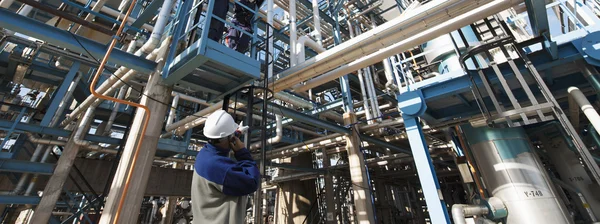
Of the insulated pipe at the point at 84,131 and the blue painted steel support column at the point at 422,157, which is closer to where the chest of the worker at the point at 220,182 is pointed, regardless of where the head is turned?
the blue painted steel support column

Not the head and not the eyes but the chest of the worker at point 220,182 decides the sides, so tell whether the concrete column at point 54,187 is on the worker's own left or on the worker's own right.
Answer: on the worker's own left

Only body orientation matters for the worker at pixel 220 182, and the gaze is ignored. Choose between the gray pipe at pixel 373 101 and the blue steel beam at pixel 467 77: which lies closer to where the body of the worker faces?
the gray pipe

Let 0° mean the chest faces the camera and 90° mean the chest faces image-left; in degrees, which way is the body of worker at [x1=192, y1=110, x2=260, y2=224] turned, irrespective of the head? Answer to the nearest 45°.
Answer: approximately 225°

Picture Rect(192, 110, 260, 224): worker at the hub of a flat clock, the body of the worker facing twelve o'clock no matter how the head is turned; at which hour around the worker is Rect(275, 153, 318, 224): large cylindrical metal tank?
The large cylindrical metal tank is roughly at 11 o'clock from the worker.

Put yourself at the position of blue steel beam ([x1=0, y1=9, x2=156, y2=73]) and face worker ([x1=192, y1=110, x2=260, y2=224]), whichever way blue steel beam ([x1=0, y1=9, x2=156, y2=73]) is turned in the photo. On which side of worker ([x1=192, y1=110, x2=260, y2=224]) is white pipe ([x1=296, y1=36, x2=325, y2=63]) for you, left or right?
left

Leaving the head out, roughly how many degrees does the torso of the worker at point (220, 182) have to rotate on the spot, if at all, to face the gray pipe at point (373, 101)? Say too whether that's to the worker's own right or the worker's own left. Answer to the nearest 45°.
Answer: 0° — they already face it

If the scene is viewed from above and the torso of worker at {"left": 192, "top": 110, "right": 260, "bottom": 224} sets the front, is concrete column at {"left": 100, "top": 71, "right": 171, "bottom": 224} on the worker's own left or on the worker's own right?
on the worker's own left

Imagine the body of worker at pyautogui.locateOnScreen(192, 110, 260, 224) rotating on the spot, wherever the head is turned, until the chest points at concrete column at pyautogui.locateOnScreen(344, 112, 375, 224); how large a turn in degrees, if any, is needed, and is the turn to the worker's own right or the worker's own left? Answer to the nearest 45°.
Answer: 0° — they already face it

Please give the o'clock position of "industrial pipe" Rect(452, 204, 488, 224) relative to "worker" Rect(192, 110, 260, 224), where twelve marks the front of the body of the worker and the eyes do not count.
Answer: The industrial pipe is roughly at 1 o'clock from the worker.

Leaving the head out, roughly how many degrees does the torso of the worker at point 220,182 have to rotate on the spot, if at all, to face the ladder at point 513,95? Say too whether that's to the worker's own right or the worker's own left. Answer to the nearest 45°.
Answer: approximately 45° to the worker's own right

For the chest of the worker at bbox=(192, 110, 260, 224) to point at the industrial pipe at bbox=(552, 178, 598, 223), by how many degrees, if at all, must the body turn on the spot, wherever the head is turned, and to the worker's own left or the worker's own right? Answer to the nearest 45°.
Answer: approximately 45° to the worker's own right
